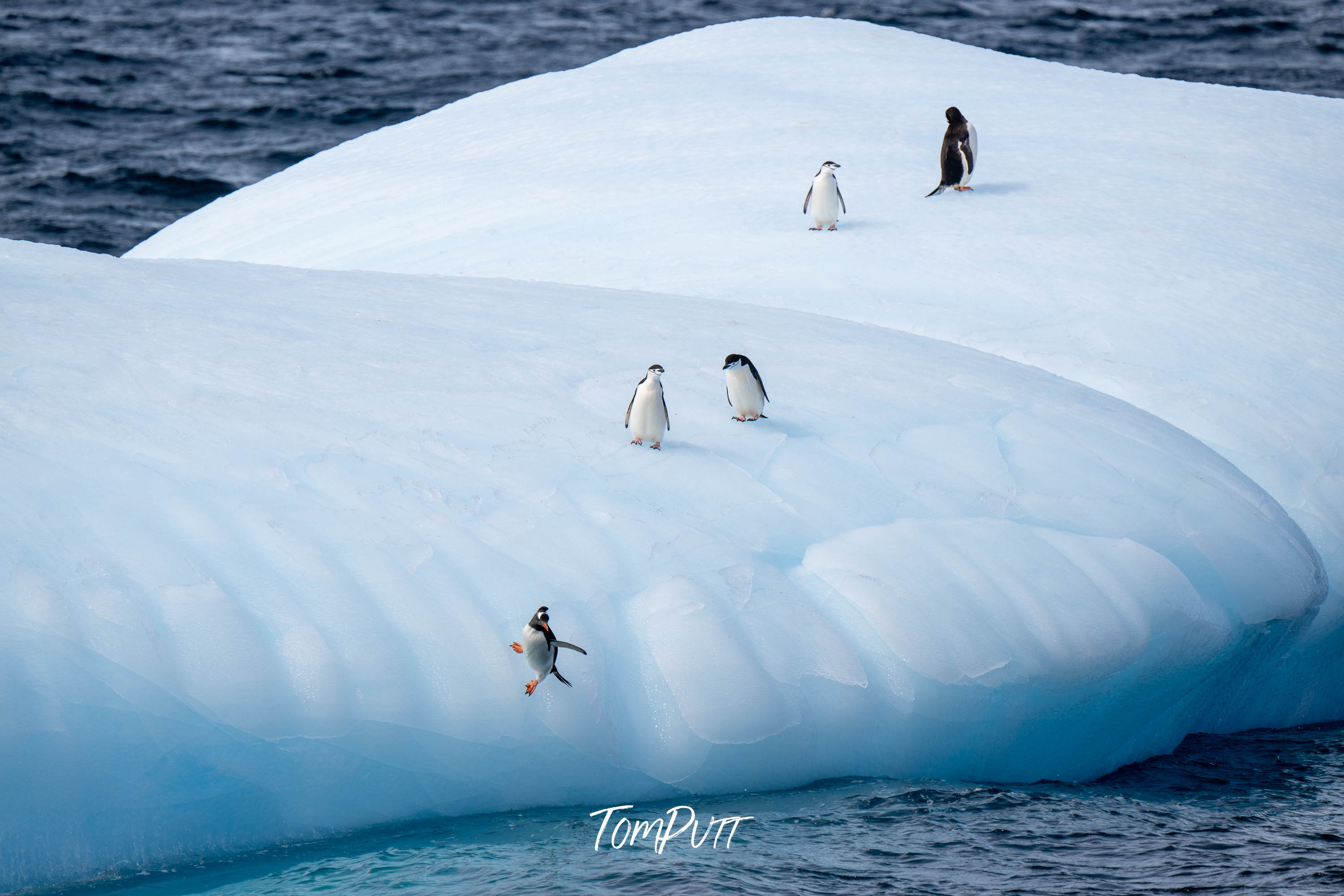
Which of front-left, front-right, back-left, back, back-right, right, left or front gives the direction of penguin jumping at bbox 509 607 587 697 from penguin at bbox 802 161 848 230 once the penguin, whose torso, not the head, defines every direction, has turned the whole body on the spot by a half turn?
back

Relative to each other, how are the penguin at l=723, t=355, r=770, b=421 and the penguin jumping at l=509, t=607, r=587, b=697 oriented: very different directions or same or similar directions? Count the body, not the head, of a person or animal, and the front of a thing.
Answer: same or similar directions

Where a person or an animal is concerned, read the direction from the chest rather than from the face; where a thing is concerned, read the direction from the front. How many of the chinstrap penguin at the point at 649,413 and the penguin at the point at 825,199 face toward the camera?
2

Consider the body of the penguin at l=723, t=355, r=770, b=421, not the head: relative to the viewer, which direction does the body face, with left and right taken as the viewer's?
facing the viewer and to the left of the viewer

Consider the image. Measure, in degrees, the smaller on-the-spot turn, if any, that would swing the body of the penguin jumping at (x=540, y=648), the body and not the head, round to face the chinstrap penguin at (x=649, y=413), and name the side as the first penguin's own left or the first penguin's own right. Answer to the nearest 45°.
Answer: approximately 135° to the first penguin's own right

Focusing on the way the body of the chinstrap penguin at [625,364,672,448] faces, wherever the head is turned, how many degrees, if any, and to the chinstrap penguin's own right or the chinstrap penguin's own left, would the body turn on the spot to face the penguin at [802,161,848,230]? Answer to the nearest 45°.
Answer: approximately 180°

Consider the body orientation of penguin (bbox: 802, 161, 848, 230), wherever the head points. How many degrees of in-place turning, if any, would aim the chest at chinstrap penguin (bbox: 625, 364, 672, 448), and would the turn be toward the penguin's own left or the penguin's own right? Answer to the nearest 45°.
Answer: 0° — it already faces it

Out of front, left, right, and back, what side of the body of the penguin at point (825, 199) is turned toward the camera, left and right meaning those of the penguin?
front

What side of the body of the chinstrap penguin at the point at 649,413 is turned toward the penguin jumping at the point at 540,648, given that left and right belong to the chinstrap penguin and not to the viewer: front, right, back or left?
front

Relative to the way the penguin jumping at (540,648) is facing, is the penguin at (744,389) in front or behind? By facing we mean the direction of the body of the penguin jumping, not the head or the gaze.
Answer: behind
